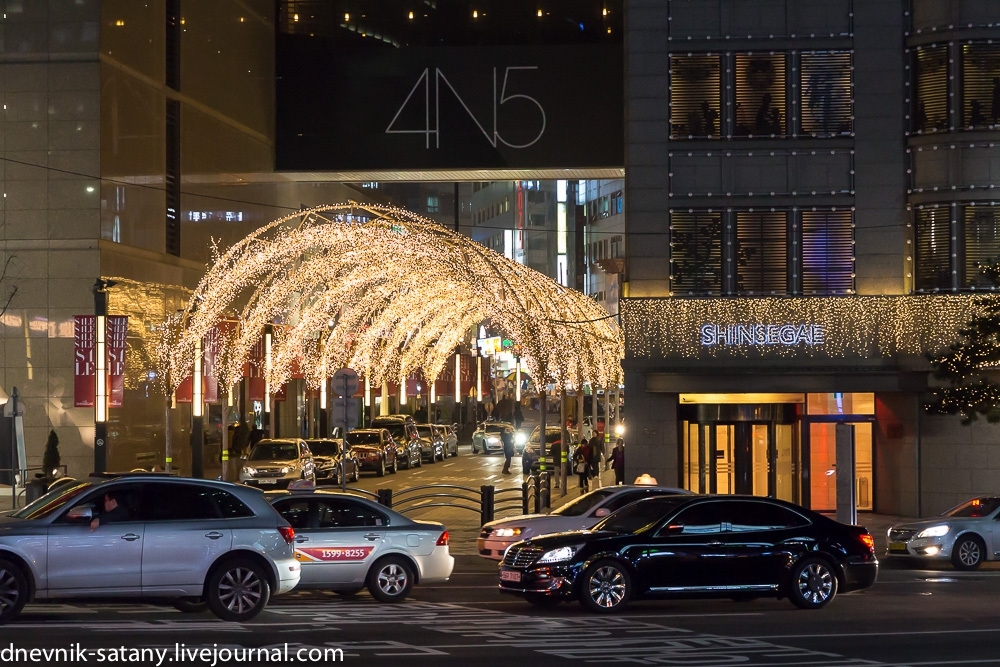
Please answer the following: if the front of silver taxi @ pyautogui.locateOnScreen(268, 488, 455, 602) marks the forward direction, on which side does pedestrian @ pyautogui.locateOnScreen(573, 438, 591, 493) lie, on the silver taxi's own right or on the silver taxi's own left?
on the silver taxi's own right

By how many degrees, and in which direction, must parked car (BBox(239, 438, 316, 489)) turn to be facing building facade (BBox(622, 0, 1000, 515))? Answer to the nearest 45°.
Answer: approximately 90° to its left

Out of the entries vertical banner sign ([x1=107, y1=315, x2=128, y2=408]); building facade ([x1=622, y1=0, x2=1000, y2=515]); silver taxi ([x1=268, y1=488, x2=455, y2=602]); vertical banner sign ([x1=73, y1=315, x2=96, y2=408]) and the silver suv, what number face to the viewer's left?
2

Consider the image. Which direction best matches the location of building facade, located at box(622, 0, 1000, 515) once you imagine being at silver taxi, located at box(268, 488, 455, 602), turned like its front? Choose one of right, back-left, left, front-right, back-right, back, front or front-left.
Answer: back-right

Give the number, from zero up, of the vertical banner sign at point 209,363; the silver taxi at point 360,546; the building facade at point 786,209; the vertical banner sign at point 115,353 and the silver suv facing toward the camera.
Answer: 3

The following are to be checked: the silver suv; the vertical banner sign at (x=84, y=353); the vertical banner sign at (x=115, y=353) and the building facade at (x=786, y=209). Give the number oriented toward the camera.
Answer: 3

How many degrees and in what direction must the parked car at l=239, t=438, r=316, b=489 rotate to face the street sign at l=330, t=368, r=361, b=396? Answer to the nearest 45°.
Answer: approximately 45° to its left

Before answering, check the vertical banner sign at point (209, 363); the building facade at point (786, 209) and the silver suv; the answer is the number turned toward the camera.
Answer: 2

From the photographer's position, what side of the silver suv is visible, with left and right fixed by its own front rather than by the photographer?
left

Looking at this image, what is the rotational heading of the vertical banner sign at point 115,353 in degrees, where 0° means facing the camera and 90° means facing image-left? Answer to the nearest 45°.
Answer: approximately 0°

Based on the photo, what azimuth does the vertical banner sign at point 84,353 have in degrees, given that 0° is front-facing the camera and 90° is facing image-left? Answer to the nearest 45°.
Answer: approximately 0°

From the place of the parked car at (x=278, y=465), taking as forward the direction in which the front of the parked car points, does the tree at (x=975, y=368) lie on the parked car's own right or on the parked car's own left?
on the parked car's own left
